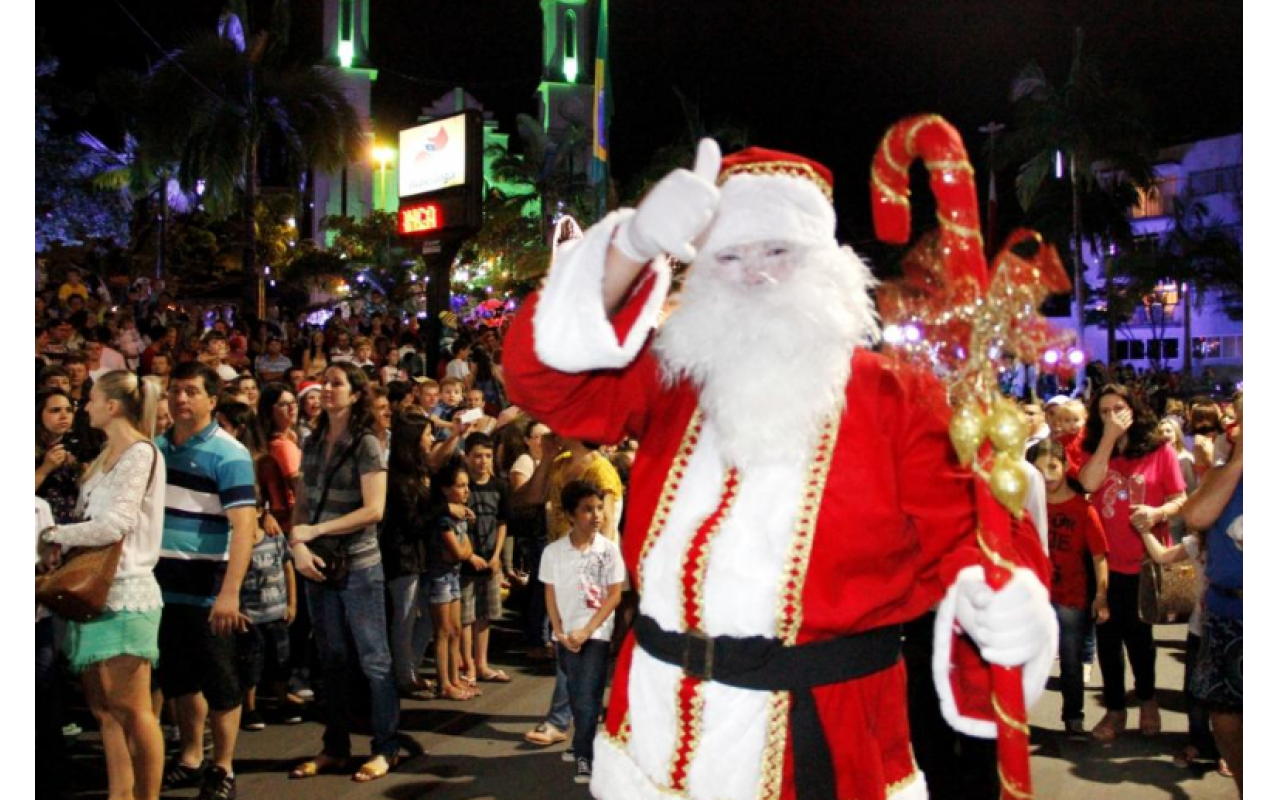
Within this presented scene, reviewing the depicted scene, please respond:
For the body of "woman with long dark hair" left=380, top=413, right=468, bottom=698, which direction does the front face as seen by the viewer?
to the viewer's right

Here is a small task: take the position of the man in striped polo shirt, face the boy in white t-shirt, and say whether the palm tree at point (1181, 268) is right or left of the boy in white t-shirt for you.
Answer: left

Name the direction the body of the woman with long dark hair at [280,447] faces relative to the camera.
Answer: to the viewer's right

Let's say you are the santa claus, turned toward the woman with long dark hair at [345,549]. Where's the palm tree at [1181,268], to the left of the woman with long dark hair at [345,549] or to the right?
right

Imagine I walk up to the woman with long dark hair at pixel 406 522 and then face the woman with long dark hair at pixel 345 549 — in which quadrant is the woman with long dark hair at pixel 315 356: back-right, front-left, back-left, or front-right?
back-right

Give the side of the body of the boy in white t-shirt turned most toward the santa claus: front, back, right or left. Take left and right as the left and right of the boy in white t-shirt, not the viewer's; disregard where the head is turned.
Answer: front

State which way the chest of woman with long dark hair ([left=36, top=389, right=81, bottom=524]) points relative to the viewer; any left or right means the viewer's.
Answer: facing the viewer and to the right of the viewer

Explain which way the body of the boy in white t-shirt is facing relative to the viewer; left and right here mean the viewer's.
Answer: facing the viewer

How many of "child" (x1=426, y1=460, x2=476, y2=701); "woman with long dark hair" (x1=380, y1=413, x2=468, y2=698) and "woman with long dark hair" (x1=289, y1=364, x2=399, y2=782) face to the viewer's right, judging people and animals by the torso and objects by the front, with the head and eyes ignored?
2

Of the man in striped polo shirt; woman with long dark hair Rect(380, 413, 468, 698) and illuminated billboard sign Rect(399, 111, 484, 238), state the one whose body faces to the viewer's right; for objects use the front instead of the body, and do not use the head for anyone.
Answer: the woman with long dark hair

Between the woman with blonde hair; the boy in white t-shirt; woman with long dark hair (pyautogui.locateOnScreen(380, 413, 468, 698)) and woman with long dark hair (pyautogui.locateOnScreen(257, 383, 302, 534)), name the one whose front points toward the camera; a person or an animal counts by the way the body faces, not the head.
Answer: the boy in white t-shirt
